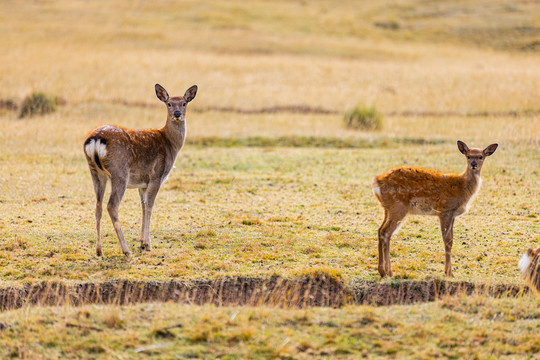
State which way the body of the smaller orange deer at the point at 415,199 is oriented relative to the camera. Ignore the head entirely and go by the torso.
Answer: to the viewer's right

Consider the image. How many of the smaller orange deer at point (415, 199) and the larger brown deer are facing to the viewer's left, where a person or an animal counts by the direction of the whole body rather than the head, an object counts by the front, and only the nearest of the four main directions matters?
0

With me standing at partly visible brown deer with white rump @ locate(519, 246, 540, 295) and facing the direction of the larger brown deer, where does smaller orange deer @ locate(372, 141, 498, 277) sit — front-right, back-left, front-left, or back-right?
front-right

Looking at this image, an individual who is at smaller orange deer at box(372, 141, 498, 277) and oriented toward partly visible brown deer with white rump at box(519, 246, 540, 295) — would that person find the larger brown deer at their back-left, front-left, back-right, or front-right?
back-right

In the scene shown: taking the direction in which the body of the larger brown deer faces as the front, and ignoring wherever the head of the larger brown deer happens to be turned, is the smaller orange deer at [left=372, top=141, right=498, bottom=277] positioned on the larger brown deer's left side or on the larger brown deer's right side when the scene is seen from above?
on the larger brown deer's right side

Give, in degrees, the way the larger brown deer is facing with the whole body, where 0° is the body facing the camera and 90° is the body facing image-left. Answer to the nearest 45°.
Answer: approximately 225°

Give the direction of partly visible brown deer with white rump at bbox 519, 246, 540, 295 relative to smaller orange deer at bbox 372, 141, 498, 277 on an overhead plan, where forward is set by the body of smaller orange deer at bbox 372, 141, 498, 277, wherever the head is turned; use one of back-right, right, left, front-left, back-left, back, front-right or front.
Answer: front-right

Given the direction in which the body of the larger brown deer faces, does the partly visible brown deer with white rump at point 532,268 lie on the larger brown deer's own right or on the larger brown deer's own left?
on the larger brown deer's own right

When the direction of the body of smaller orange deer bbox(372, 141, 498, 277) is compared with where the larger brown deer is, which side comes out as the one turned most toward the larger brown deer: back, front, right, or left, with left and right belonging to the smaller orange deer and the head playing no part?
back

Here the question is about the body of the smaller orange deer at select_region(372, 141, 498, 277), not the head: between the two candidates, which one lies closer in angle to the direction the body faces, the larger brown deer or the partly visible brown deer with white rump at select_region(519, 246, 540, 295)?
the partly visible brown deer with white rump
